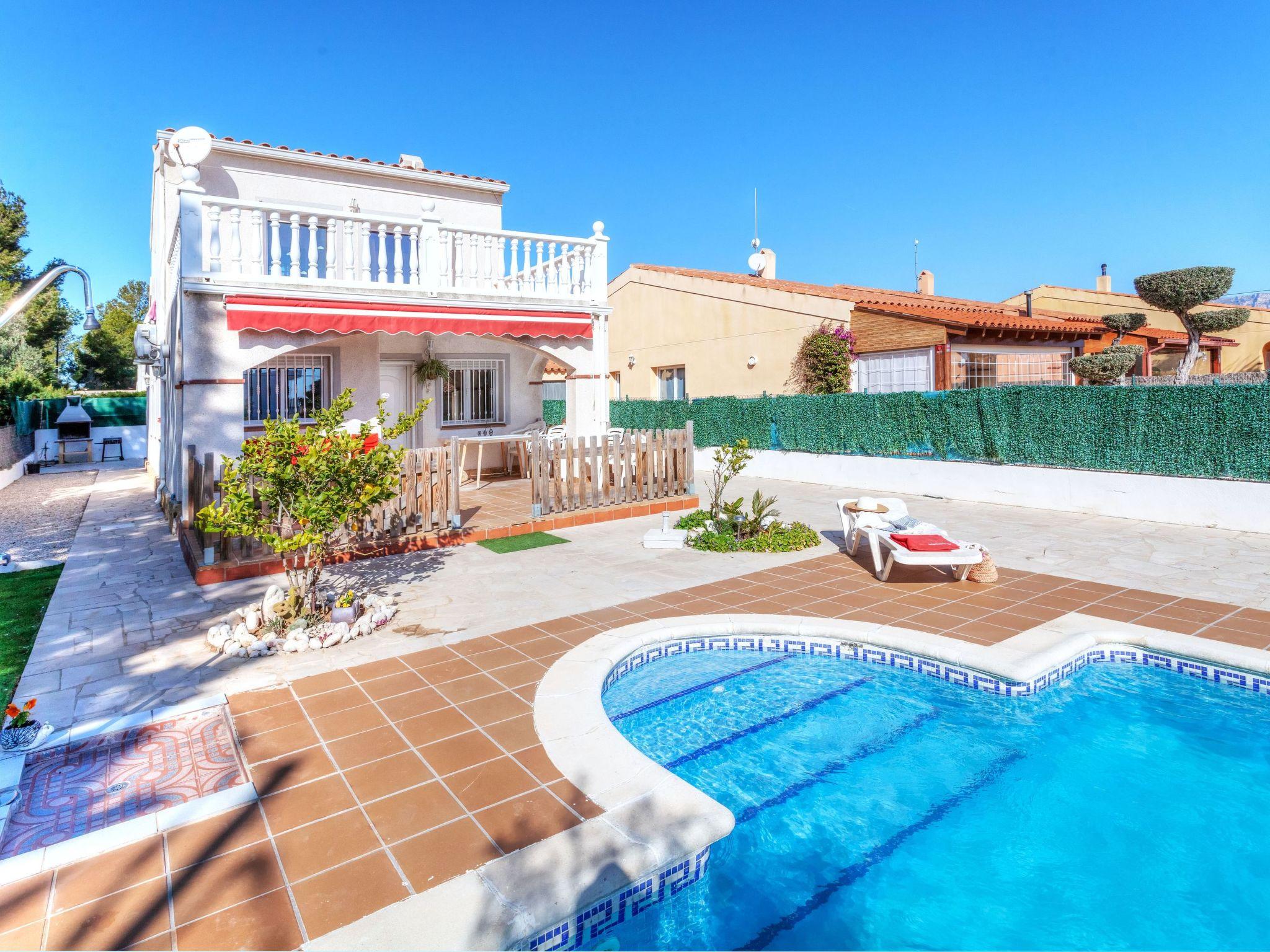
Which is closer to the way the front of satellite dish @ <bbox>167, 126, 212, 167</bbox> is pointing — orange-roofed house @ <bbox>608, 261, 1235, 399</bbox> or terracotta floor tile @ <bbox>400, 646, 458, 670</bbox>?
the terracotta floor tile

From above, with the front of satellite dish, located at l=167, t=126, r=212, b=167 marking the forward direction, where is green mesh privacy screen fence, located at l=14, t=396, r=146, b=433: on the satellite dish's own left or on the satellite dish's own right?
on the satellite dish's own right

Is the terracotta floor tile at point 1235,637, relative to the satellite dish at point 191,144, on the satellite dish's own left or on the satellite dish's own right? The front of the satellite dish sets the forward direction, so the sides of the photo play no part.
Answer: on the satellite dish's own left

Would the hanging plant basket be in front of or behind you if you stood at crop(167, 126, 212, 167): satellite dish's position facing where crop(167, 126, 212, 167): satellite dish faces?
behind

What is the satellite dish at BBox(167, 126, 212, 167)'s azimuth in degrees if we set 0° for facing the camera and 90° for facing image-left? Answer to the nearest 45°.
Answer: approximately 45°

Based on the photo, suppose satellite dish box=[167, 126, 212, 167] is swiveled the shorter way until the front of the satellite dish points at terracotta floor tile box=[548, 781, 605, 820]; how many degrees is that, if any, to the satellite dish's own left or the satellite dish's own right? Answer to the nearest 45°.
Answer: approximately 45° to the satellite dish's own left

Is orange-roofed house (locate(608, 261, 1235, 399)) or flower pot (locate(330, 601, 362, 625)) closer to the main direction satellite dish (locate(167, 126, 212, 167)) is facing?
the flower pot

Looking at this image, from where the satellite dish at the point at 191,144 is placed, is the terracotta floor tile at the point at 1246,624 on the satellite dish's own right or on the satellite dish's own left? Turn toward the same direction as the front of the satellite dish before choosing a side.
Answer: on the satellite dish's own left

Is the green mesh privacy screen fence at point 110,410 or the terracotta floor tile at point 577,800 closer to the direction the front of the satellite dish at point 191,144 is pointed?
the terracotta floor tile

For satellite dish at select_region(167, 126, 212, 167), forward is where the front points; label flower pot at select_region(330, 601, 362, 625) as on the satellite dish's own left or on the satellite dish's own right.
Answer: on the satellite dish's own left

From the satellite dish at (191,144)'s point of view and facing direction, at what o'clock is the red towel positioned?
The red towel is roughly at 9 o'clock from the satellite dish.

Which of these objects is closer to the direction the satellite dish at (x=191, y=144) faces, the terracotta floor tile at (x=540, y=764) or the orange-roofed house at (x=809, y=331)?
the terracotta floor tile

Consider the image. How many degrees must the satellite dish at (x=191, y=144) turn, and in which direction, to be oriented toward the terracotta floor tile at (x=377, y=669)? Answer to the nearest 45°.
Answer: approximately 45° to its left
